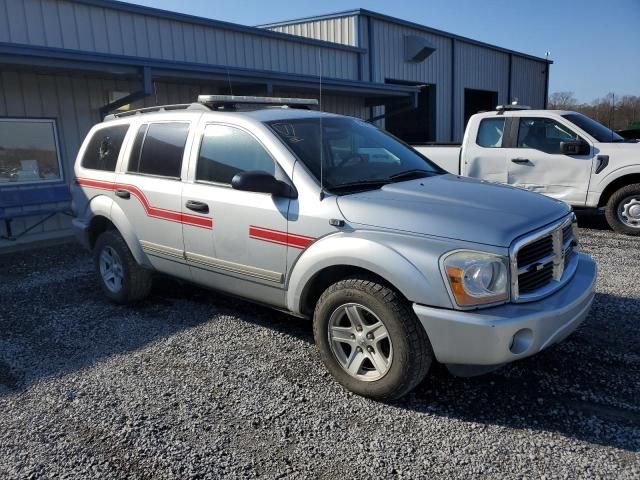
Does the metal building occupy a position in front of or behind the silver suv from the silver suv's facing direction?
behind

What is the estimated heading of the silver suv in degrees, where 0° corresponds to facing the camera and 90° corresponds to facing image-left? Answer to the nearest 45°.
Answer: approximately 315°

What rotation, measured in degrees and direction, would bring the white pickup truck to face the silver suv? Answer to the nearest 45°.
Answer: approximately 90° to its right

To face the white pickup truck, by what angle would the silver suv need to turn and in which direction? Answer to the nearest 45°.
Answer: approximately 90° to its left

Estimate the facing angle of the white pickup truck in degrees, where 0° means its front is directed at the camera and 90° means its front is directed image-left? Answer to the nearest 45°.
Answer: approximately 270°
